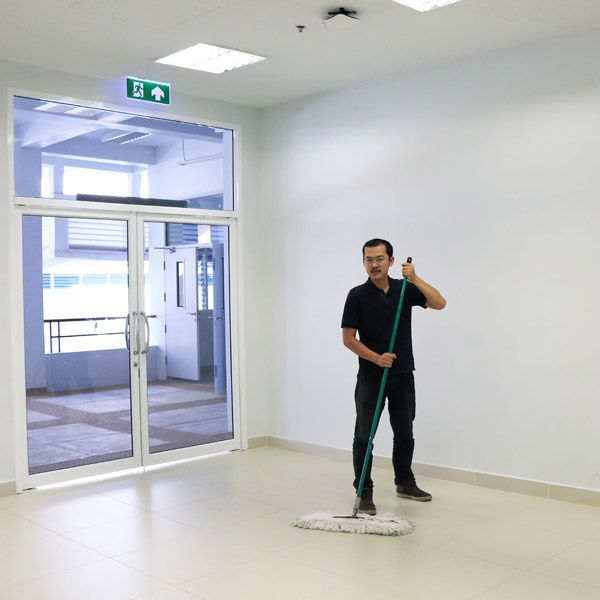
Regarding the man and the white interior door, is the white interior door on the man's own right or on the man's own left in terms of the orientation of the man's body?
on the man's own right

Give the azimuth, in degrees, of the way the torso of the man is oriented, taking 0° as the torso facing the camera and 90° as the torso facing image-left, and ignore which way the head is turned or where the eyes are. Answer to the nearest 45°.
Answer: approximately 0°

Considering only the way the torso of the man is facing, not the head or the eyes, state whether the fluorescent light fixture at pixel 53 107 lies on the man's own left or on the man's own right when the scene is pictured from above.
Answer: on the man's own right

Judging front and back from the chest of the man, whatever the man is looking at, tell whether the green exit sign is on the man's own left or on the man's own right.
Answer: on the man's own right

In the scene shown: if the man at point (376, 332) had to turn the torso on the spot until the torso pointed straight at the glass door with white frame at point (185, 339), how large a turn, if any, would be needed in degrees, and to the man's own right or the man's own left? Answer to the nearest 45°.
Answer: approximately 135° to the man's own right
